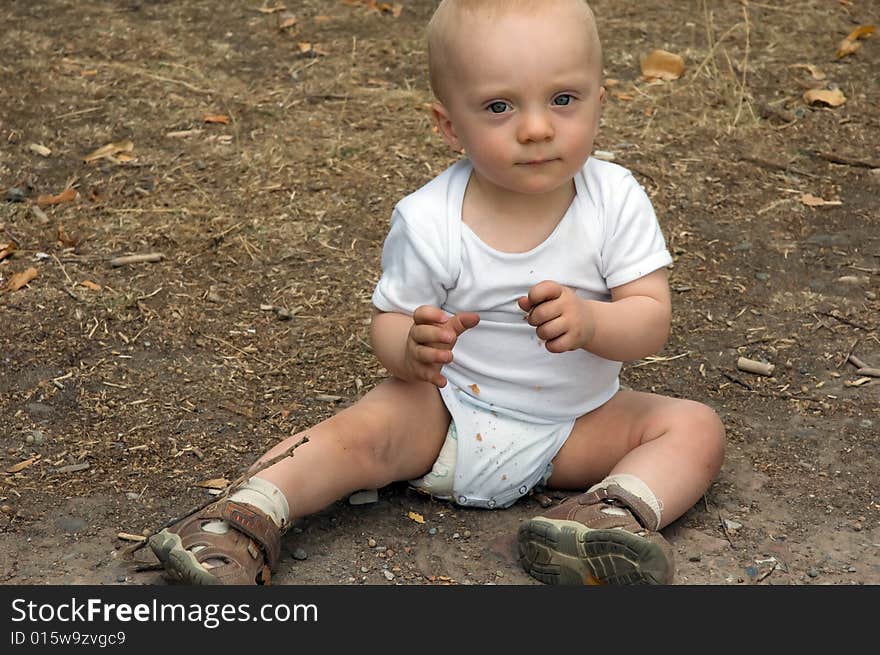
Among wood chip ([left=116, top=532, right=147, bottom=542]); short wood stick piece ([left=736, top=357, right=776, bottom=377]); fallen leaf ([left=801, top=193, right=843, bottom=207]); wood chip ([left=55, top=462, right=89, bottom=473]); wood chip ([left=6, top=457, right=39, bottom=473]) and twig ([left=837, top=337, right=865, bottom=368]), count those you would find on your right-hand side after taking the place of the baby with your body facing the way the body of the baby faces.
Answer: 3

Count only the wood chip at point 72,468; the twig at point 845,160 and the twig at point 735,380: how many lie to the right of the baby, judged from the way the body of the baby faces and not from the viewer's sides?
1

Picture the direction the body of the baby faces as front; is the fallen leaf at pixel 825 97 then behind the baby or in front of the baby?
behind

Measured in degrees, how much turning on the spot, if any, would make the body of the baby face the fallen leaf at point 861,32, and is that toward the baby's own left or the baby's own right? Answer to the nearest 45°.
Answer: approximately 135° to the baby's own left

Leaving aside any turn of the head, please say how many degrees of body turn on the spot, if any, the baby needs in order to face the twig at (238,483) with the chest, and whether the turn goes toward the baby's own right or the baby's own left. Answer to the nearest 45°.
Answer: approximately 90° to the baby's own right

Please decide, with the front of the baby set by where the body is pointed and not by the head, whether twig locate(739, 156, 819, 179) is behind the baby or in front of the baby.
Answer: behind

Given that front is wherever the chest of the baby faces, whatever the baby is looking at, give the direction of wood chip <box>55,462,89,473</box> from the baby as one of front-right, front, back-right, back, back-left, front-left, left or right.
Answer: right

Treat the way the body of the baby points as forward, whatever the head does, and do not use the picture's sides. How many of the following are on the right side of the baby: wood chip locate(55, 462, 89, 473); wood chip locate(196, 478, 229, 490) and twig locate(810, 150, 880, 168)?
2

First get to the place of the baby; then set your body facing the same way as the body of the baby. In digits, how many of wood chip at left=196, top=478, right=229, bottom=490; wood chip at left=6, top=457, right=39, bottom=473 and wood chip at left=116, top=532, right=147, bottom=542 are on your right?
3

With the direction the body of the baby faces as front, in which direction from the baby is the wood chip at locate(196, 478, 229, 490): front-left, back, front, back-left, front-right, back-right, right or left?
right

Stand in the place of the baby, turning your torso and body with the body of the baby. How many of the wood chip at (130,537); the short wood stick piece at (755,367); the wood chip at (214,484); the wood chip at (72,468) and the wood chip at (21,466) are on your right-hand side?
4

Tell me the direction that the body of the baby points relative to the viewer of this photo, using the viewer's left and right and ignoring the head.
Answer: facing the viewer

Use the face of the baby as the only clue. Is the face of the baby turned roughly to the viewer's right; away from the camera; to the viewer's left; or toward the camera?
toward the camera

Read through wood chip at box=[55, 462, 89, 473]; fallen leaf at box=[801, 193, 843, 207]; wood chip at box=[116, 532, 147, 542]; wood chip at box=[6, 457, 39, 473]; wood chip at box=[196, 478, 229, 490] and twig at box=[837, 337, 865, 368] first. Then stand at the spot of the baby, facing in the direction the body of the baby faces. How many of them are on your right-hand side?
4

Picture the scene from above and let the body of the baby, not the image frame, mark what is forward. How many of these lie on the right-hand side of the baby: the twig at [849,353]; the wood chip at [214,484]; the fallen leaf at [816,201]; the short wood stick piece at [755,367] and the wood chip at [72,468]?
2

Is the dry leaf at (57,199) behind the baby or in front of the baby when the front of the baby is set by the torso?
behind

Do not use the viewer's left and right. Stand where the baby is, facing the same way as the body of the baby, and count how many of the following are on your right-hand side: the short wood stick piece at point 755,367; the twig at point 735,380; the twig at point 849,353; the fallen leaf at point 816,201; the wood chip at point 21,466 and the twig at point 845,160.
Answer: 1
